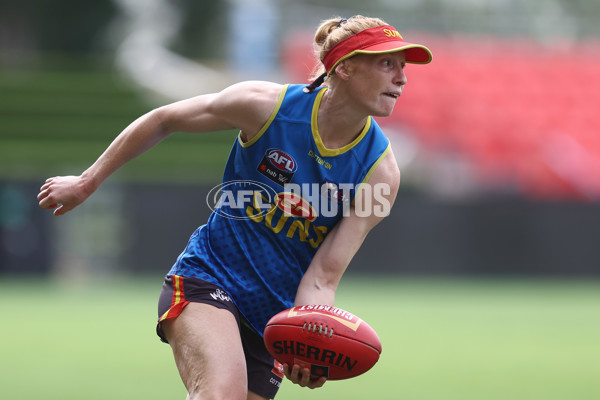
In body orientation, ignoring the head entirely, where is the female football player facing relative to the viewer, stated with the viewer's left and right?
facing the viewer and to the right of the viewer
